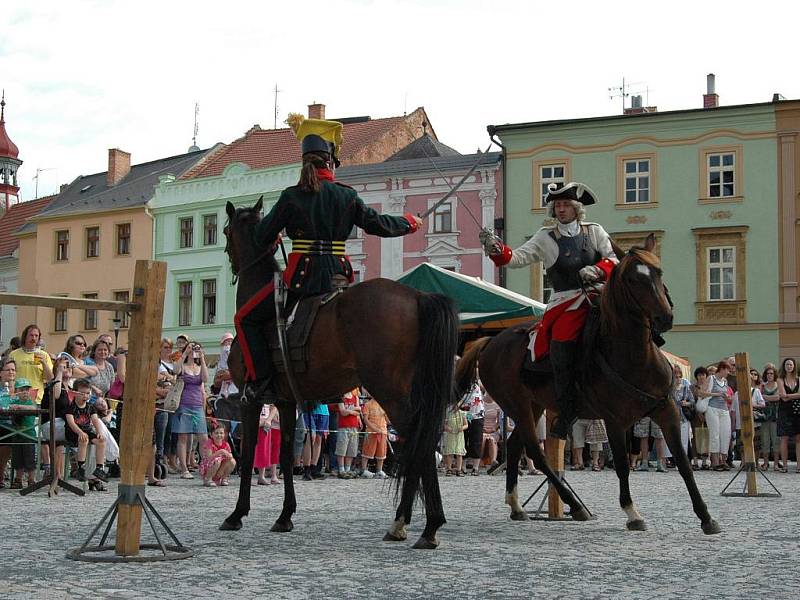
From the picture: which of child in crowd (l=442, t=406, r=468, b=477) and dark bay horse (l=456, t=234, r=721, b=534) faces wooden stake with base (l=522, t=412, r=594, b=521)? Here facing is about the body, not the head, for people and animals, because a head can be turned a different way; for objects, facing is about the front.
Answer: the child in crowd

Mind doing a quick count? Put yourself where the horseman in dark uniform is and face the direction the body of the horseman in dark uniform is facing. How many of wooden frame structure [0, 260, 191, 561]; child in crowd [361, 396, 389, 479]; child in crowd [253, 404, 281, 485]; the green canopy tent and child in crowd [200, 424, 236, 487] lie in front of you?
4

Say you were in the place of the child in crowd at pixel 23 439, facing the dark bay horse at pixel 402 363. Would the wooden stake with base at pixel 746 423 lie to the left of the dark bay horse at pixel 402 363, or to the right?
left

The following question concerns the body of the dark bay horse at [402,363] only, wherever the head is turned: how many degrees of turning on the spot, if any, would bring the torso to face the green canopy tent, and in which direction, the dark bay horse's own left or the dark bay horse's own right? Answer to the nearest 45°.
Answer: approximately 45° to the dark bay horse's own right

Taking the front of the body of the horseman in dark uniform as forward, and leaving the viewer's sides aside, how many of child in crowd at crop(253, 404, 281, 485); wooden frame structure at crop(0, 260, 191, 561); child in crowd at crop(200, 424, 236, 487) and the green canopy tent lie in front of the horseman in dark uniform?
3

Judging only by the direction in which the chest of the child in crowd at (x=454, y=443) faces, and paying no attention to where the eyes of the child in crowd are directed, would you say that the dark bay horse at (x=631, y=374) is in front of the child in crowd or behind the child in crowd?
in front

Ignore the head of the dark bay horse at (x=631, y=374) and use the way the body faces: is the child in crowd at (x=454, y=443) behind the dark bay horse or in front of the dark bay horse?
behind

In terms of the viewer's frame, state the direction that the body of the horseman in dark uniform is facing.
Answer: away from the camera

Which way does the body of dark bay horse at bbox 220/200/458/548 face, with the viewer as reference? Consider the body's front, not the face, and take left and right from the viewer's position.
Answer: facing away from the viewer and to the left of the viewer

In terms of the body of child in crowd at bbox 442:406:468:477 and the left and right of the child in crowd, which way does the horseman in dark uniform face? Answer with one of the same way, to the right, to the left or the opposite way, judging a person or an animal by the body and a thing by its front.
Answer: the opposite way

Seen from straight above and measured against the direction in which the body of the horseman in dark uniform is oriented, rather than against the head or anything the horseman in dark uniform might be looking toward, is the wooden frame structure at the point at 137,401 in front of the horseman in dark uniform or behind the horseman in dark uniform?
behind

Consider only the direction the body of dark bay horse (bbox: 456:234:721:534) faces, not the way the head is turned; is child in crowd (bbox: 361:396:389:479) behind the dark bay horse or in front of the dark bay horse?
behind

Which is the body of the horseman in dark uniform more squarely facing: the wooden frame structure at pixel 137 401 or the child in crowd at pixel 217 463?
the child in crowd

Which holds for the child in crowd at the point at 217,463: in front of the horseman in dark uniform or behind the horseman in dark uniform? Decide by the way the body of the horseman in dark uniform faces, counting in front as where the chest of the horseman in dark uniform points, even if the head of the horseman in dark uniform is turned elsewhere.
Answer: in front

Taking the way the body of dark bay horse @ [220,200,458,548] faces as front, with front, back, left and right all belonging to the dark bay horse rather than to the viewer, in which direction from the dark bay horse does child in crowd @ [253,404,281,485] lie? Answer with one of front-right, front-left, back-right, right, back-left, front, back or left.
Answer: front-right

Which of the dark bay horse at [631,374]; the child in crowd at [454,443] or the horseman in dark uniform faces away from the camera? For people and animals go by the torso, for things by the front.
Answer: the horseman in dark uniform
